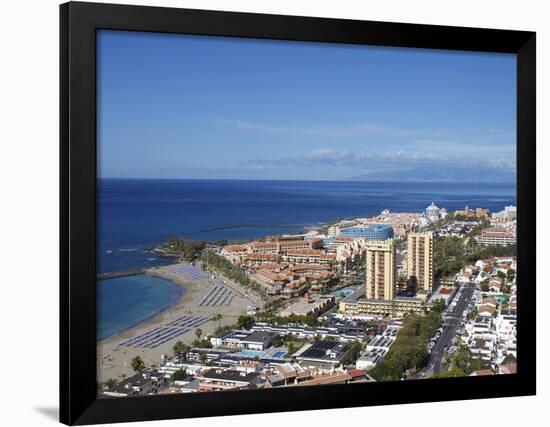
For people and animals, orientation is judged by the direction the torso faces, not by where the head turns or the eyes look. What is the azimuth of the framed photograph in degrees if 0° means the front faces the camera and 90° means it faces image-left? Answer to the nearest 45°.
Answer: approximately 315°
